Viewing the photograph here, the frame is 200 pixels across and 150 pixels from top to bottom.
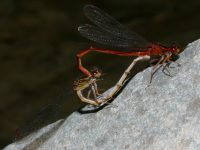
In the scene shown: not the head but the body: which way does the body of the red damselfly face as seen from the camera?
to the viewer's right
